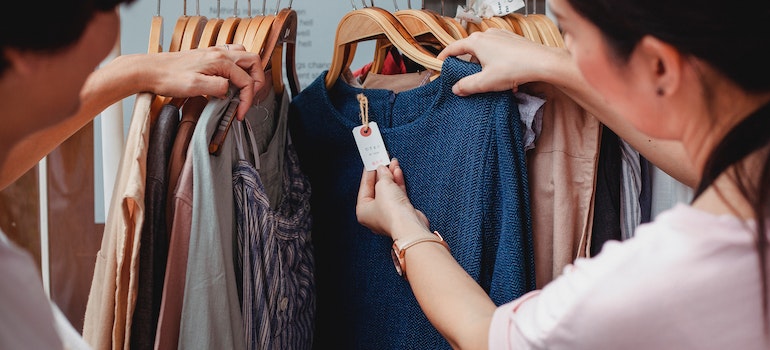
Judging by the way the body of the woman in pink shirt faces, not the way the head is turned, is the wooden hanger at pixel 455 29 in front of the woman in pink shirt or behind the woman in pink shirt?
in front

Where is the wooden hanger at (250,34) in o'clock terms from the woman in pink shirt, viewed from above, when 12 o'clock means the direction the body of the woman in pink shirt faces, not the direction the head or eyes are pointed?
The wooden hanger is roughly at 12 o'clock from the woman in pink shirt.

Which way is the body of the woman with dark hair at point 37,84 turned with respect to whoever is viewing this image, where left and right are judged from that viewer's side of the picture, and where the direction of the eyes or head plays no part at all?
facing away from the viewer and to the right of the viewer

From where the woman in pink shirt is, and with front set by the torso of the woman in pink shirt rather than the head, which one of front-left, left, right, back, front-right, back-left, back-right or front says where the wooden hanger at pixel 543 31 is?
front-right

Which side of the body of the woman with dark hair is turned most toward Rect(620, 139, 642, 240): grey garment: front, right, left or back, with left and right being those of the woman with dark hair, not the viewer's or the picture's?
front

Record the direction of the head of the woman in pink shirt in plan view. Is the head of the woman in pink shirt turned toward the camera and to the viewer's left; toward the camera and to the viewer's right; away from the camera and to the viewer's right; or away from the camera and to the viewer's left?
away from the camera and to the viewer's left

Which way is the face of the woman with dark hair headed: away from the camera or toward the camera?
away from the camera

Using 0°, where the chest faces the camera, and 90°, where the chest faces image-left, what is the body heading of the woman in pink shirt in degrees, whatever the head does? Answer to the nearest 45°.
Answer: approximately 135°

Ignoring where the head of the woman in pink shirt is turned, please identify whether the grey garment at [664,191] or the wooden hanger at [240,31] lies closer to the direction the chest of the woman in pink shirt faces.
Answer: the wooden hanger

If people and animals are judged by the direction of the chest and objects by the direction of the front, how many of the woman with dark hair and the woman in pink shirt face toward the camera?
0

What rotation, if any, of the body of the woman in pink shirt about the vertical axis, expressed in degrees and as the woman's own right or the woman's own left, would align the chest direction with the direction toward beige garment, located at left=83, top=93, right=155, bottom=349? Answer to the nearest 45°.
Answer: approximately 45° to the woman's own left

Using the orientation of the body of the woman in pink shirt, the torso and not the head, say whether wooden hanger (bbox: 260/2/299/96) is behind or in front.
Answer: in front

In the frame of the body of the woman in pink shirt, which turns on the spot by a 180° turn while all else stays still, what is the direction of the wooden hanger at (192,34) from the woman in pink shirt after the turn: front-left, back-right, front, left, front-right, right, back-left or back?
back

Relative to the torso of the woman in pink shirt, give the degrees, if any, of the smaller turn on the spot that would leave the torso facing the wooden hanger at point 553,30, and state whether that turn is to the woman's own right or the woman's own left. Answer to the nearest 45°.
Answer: approximately 45° to the woman's own right
